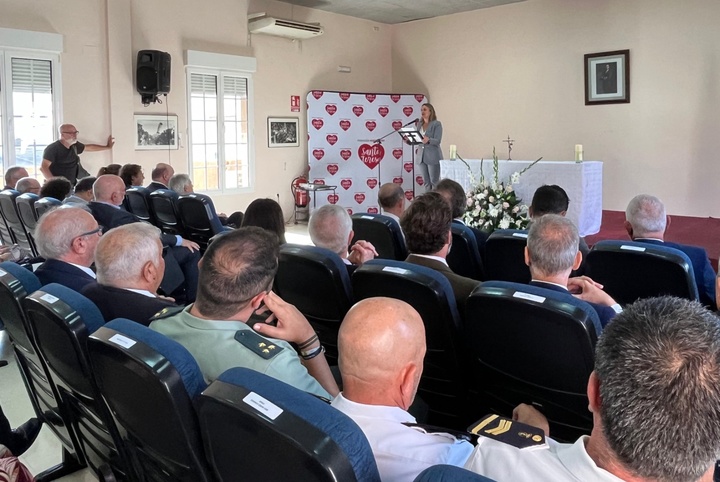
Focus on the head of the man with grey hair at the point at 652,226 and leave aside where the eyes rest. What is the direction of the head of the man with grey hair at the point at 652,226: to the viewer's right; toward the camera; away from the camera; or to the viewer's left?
away from the camera

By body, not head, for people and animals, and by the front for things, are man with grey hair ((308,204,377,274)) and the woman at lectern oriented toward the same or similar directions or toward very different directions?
very different directions

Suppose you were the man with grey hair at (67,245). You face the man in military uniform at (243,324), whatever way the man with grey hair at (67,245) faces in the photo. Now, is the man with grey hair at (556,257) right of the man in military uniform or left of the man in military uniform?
left

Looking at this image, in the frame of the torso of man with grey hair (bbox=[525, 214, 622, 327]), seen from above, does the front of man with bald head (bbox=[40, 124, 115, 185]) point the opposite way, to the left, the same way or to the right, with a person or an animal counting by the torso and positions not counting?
to the right

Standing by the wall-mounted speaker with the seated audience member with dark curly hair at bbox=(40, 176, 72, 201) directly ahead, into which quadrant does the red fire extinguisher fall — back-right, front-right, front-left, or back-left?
back-left

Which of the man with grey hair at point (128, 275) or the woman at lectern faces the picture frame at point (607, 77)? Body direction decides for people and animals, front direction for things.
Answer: the man with grey hair

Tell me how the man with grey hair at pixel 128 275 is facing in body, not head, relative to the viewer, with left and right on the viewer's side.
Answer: facing away from the viewer and to the right of the viewer

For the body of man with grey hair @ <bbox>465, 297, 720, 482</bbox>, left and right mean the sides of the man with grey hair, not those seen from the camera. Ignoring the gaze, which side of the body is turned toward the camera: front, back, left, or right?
back

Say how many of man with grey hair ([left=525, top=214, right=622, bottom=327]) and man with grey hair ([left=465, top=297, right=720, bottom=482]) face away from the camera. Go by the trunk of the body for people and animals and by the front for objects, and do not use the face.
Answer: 2

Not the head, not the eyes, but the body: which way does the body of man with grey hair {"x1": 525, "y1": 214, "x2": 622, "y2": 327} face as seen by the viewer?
away from the camera

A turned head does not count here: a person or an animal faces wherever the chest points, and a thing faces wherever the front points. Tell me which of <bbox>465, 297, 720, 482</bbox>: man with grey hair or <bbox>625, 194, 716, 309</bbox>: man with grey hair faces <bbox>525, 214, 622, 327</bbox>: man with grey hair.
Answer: <bbox>465, 297, 720, 482</bbox>: man with grey hair

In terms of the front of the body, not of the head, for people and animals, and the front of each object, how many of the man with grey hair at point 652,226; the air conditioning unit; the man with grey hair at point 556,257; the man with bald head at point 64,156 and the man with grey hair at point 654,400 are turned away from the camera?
3

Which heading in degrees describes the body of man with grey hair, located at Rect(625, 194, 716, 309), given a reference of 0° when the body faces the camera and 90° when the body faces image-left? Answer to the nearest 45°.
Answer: approximately 180°

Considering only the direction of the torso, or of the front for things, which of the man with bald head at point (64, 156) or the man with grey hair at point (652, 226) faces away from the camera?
the man with grey hair

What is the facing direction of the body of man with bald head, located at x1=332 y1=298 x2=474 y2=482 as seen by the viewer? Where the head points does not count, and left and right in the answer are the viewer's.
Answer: facing away from the viewer and to the right of the viewer

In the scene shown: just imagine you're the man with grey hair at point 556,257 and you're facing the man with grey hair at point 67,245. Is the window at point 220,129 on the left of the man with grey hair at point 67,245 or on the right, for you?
right

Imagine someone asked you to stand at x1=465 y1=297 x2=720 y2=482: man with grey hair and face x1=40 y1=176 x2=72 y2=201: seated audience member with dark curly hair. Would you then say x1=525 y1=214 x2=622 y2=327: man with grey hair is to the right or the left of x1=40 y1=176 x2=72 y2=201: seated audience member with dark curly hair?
right
